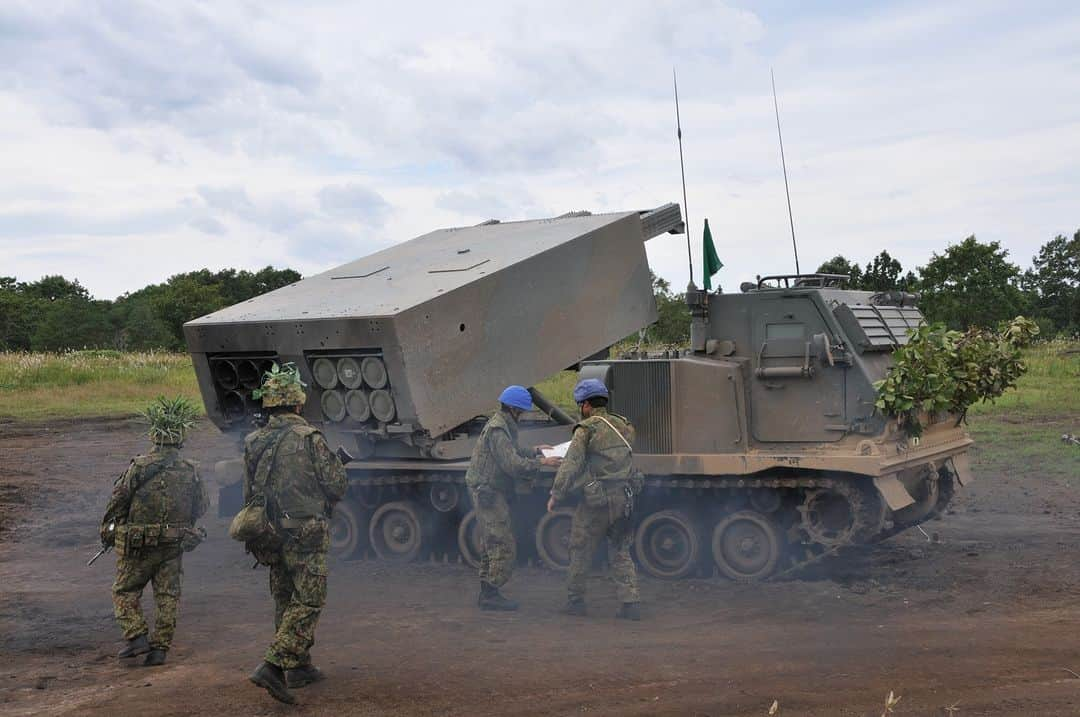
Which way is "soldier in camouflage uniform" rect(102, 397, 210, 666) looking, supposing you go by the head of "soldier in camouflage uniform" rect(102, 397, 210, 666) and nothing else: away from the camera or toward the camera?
away from the camera

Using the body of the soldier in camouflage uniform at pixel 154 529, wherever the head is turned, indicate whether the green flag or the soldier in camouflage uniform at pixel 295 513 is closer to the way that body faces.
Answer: the green flag

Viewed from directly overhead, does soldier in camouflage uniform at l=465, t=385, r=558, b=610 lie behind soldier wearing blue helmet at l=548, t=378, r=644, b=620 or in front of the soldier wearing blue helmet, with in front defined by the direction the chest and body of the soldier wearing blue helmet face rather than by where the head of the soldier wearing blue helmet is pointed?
in front

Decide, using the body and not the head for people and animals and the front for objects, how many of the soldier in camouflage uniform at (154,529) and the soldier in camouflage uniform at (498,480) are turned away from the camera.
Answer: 1

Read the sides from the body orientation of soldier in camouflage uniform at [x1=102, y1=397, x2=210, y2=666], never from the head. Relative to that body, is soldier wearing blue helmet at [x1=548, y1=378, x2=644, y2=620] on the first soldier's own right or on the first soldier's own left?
on the first soldier's own right

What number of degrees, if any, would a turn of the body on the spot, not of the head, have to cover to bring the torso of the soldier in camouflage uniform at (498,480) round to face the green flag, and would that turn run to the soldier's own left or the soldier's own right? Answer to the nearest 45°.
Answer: approximately 45° to the soldier's own left

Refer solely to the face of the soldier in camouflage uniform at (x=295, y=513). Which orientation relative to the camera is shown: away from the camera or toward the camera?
away from the camera

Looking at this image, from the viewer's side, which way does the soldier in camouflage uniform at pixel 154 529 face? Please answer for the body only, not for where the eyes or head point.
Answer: away from the camera

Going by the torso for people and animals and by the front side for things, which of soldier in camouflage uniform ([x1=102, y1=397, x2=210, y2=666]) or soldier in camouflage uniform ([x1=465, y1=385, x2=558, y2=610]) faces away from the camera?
soldier in camouflage uniform ([x1=102, y1=397, x2=210, y2=666])

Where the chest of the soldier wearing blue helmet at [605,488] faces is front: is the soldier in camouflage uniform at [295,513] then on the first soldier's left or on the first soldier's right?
on the first soldier's left

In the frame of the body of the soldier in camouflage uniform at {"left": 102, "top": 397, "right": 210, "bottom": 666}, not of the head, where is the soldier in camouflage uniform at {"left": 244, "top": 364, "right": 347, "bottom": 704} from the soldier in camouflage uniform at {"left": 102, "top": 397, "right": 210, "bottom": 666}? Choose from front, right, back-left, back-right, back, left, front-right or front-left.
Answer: back-right

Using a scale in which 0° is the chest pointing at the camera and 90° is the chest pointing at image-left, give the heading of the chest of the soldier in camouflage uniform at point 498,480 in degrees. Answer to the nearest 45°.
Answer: approximately 270°
